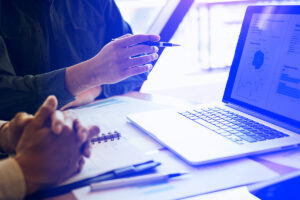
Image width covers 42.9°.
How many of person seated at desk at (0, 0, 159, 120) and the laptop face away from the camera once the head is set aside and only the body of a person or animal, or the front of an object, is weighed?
0

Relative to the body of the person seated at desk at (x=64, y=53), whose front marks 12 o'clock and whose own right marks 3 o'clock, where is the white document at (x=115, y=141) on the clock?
The white document is roughly at 1 o'clock from the person seated at desk.

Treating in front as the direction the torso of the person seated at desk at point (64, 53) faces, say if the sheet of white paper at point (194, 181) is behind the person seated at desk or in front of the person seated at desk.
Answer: in front

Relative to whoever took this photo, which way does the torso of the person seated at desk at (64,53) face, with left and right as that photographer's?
facing the viewer and to the right of the viewer

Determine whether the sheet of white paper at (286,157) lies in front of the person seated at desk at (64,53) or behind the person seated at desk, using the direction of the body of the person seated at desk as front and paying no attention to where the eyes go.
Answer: in front

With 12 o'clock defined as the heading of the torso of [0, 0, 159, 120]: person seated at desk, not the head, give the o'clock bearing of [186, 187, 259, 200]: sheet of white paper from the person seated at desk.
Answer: The sheet of white paper is roughly at 1 o'clock from the person seated at desk.

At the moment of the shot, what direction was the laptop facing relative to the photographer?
facing the viewer and to the left of the viewer

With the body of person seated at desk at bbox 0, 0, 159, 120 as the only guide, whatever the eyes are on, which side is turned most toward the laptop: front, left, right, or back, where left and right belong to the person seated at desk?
front
